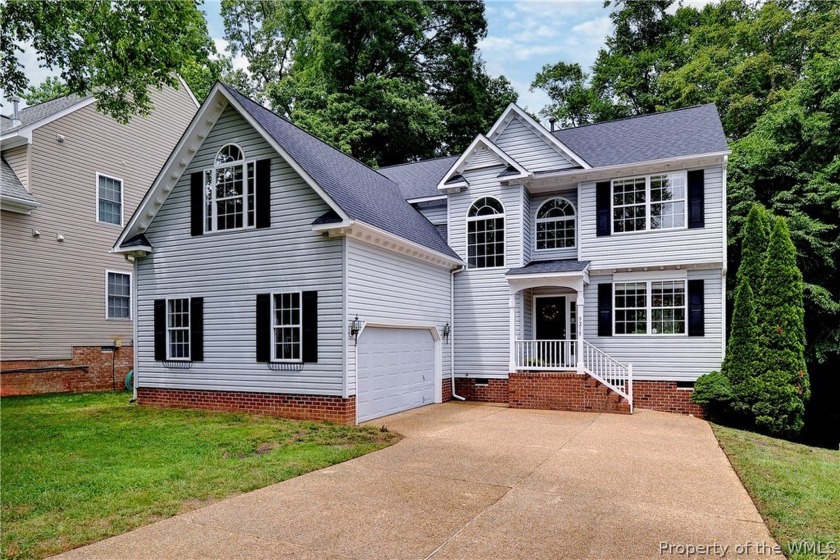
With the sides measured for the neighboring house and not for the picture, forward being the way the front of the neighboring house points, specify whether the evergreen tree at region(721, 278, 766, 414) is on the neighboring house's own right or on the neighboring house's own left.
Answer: on the neighboring house's own left

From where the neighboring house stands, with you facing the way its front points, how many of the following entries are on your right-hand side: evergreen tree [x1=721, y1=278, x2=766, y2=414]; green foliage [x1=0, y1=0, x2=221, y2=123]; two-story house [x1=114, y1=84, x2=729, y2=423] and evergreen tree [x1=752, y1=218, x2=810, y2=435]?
0

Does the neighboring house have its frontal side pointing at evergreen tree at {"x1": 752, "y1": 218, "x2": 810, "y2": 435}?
no

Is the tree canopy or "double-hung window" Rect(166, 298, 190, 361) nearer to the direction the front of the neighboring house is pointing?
the double-hung window

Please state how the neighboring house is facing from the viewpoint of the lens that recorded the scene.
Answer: facing the viewer and to the left of the viewer

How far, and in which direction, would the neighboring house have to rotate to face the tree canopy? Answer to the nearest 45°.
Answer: approximately 180°

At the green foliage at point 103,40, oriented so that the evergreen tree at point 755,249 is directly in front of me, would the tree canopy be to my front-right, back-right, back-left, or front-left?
front-left

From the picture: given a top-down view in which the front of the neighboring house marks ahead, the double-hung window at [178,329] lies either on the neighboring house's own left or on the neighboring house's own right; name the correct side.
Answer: on the neighboring house's own left

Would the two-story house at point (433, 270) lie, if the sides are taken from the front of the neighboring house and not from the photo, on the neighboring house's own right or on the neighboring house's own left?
on the neighboring house's own left

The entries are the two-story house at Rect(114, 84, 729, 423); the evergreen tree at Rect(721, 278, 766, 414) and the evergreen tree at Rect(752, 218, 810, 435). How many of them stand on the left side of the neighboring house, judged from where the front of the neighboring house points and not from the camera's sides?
3

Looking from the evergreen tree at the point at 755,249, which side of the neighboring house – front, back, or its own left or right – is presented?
left

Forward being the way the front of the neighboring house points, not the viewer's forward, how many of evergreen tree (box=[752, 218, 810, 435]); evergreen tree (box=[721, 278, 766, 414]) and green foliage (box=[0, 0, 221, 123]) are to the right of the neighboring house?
0
